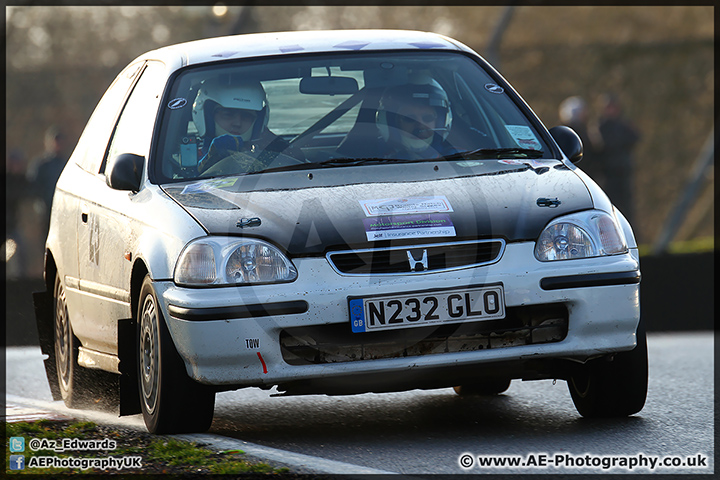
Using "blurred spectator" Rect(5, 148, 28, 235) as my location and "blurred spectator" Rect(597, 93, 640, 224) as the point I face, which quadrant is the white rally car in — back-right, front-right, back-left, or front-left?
front-right

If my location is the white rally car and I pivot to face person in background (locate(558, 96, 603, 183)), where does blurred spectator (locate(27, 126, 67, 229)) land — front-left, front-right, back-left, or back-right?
front-left

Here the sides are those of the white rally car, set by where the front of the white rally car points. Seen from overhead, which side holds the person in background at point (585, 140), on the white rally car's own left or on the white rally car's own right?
on the white rally car's own left

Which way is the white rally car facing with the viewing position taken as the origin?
facing the viewer and to the right of the viewer
